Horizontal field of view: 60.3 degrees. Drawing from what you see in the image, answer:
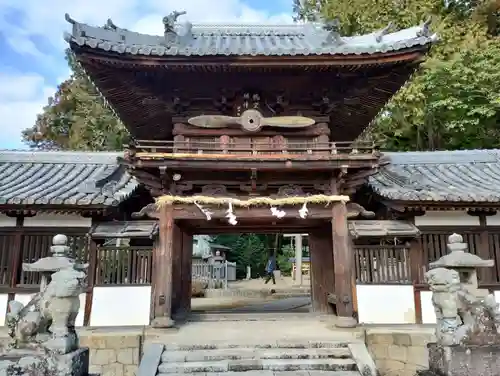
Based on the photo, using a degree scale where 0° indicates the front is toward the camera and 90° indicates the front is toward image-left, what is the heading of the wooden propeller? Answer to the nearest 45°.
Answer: approximately 0°

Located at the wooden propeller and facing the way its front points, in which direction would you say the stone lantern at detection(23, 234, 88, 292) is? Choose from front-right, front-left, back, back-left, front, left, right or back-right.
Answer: front-right

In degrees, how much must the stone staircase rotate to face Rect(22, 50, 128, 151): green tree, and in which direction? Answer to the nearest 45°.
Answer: approximately 135° to its right

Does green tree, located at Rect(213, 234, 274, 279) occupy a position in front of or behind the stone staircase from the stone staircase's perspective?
behind

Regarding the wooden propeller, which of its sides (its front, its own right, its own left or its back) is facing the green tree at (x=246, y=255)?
back

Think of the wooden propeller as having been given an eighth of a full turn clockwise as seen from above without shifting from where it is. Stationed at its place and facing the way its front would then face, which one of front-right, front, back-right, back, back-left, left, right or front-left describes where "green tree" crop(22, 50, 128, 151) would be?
right

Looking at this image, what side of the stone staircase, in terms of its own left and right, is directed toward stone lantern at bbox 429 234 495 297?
left

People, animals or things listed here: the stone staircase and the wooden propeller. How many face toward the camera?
2

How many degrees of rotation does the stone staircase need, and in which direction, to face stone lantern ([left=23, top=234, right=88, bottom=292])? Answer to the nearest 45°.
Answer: approximately 90° to its right
